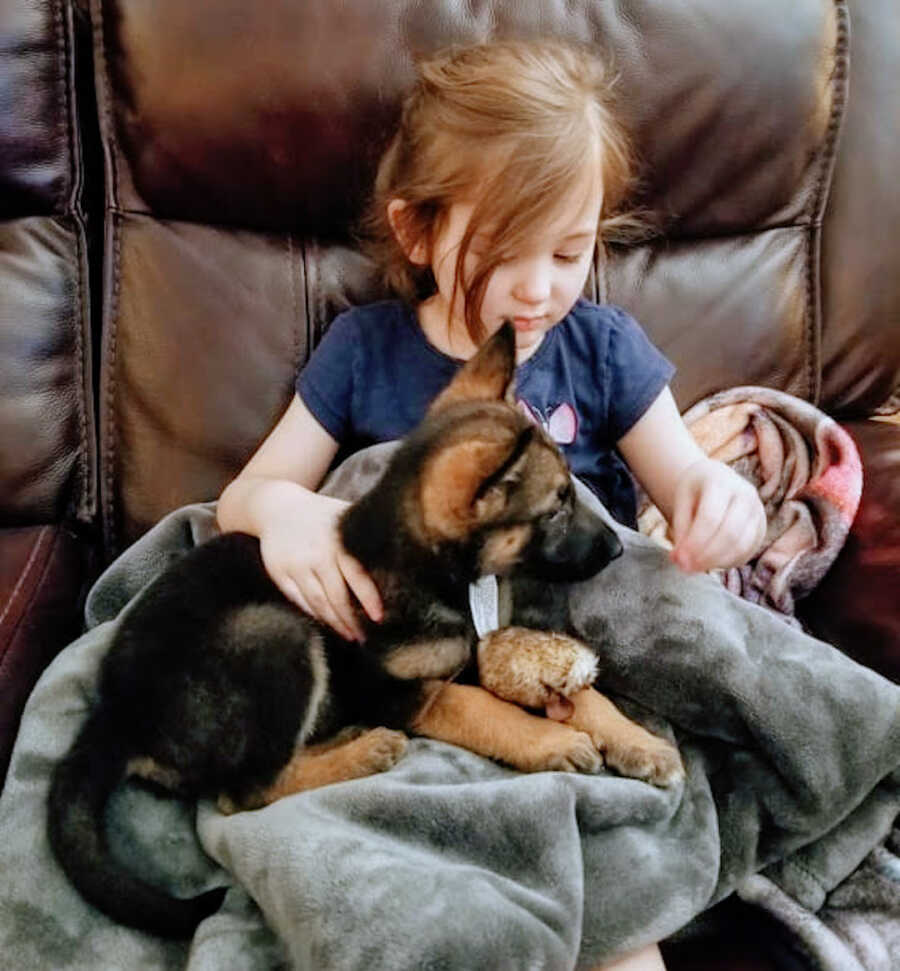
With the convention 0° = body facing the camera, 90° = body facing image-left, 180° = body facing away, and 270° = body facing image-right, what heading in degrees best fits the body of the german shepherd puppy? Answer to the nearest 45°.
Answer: approximately 270°

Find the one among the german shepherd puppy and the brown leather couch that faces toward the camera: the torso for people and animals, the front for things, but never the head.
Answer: the brown leather couch

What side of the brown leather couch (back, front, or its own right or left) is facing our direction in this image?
front

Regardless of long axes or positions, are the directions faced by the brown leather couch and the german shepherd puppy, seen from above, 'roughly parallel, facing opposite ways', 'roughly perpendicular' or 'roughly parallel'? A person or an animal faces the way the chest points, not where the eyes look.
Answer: roughly perpendicular

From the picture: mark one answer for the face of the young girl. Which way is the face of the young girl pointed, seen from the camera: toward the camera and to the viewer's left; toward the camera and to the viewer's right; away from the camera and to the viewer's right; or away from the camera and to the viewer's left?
toward the camera and to the viewer's right

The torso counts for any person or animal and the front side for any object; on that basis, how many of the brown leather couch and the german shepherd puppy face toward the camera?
1

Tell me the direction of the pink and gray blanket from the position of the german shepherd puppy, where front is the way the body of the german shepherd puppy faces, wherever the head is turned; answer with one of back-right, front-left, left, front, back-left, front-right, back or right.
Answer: front-left
